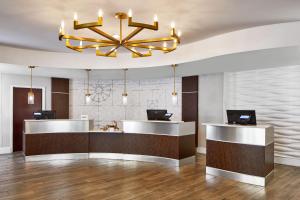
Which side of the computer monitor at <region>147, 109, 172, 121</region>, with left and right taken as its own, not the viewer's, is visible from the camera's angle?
back

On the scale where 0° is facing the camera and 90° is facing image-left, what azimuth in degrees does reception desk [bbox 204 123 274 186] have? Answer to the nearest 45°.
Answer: approximately 45°

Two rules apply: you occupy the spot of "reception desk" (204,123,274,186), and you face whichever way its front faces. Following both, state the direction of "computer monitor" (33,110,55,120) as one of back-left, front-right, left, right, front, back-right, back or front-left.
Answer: front-right

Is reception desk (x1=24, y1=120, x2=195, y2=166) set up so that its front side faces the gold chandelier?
yes

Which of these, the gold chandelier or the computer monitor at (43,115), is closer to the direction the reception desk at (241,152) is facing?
the gold chandelier

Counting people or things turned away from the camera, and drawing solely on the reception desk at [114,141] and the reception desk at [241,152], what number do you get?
0

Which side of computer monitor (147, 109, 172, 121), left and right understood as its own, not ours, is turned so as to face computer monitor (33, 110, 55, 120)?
left

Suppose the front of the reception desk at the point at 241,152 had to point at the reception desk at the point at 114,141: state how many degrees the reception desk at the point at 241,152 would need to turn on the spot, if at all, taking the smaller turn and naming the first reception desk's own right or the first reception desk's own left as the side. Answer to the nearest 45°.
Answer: approximately 45° to the first reception desk's own right

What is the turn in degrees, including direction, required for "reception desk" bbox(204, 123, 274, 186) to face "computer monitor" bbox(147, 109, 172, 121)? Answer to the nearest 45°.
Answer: approximately 90° to its right
